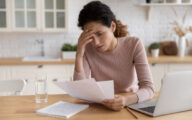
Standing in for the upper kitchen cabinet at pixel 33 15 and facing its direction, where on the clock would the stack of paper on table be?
The stack of paper on table is roughly at 12 o'clock from the upper kitchen cabinet.

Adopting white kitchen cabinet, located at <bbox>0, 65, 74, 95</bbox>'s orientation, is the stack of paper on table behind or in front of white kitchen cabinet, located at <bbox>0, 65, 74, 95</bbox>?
in front

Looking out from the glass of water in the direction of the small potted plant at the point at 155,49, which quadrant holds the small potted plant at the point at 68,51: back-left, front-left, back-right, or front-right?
front-left

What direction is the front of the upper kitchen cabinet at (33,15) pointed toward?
toward the camera

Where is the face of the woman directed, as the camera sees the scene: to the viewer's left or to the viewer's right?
to the viewer's left

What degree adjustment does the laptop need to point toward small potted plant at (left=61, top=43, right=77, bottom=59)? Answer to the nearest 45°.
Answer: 0° — it already faces it

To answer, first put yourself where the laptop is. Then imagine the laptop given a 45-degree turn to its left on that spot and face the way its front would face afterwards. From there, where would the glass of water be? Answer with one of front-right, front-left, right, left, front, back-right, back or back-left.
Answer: front

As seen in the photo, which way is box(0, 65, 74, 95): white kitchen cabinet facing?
toward the camera

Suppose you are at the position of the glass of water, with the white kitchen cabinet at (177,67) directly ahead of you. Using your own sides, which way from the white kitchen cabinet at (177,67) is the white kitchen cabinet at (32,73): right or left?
left

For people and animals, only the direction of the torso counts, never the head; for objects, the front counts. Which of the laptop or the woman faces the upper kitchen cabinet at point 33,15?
the laptop

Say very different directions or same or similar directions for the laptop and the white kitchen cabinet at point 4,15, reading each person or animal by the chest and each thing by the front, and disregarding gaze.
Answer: very different directions

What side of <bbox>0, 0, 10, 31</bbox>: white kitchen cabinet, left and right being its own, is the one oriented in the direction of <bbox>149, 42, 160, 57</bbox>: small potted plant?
left

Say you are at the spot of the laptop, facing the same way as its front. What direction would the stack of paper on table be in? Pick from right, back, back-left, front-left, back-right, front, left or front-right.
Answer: front-left

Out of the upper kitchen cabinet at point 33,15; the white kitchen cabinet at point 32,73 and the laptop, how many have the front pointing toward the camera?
2

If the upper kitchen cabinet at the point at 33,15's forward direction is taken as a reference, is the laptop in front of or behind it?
in front
